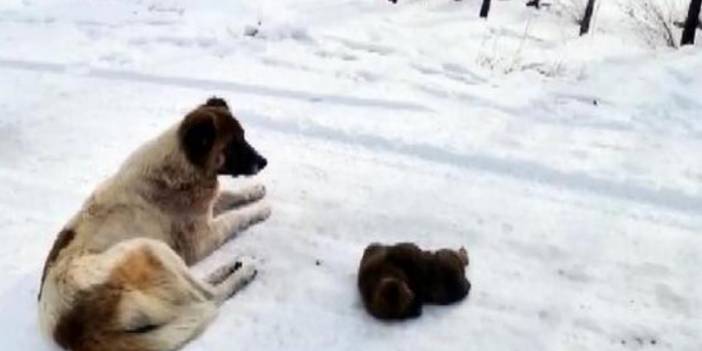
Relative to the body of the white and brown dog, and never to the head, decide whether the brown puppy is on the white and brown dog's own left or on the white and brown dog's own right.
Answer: on the white and brown dog's own right

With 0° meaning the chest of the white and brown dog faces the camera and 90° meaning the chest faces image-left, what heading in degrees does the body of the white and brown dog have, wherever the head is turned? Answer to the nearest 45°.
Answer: approximately 225°
